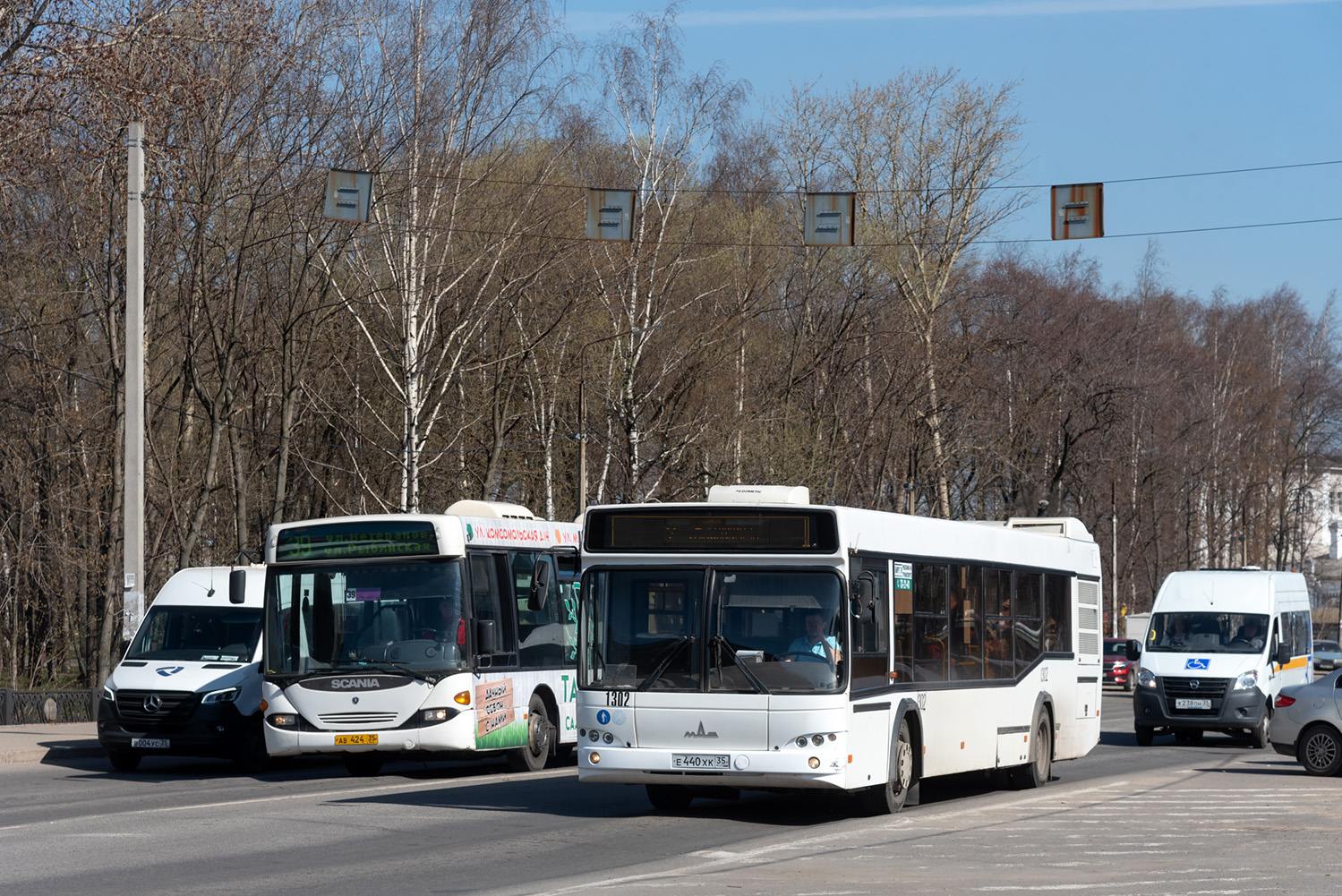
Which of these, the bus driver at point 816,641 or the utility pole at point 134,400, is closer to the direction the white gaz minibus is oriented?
the bus driver

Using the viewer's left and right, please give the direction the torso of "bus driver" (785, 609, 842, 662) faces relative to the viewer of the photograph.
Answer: facing the viewer

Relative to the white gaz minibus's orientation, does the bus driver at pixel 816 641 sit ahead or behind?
ahead

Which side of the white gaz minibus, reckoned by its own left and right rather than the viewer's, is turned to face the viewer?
front

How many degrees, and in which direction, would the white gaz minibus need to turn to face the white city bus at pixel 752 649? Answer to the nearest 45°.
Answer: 0° — it already faces it

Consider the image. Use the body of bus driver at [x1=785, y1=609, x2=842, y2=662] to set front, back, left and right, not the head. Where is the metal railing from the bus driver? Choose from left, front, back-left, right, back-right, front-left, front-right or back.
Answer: back-right

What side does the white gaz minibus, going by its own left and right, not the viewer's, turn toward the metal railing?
right

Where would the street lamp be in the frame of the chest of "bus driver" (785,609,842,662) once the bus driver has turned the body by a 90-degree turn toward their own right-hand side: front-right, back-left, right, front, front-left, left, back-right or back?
right

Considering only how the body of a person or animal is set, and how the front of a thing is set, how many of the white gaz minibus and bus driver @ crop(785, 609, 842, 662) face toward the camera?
2

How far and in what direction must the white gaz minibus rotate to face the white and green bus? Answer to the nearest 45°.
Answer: approximately 45° to its right
